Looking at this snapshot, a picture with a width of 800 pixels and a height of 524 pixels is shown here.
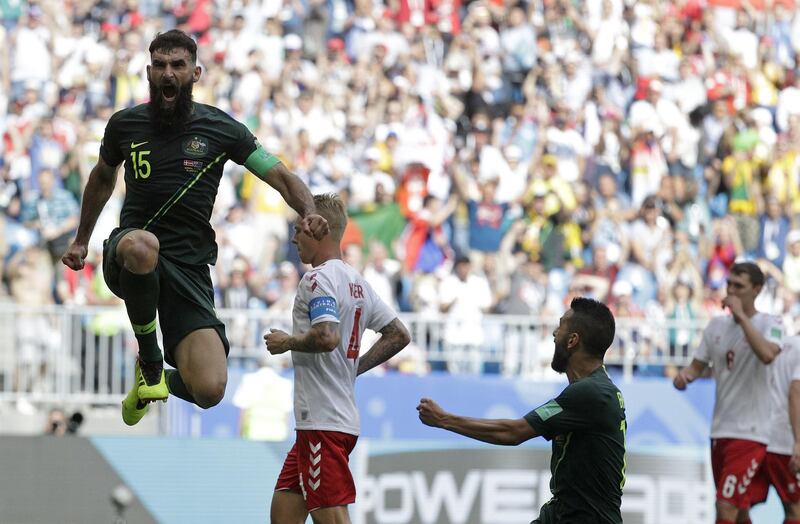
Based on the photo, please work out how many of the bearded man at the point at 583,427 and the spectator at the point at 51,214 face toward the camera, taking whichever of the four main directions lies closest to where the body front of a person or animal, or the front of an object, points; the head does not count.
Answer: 1

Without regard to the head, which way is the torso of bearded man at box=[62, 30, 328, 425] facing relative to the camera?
toward the camera

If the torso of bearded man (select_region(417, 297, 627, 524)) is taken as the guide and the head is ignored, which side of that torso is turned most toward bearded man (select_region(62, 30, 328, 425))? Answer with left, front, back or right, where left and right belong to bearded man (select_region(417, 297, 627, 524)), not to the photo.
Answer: front

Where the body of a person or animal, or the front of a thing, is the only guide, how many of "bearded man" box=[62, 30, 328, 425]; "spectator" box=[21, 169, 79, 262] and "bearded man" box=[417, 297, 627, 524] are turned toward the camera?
2

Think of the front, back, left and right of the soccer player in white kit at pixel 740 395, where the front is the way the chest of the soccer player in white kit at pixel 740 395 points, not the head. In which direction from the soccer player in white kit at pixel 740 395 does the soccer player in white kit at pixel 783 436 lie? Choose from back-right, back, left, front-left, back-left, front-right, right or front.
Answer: back

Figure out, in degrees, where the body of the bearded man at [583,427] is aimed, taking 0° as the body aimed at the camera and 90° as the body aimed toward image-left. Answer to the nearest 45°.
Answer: approximately 90°

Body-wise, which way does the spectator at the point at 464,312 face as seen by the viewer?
toward the camera

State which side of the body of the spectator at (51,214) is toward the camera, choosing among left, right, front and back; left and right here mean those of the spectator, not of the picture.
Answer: front

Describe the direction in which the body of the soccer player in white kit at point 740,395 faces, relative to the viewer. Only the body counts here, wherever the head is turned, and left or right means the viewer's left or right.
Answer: facing the viewer and to the left of the viewer

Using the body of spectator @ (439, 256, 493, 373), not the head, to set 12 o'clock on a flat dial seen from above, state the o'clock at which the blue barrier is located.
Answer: The blue barrier is roughly at 12 o'clock from the spectator.

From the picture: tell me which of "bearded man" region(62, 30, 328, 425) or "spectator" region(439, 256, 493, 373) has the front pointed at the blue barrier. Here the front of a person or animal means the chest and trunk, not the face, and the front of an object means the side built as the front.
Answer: the spectator
